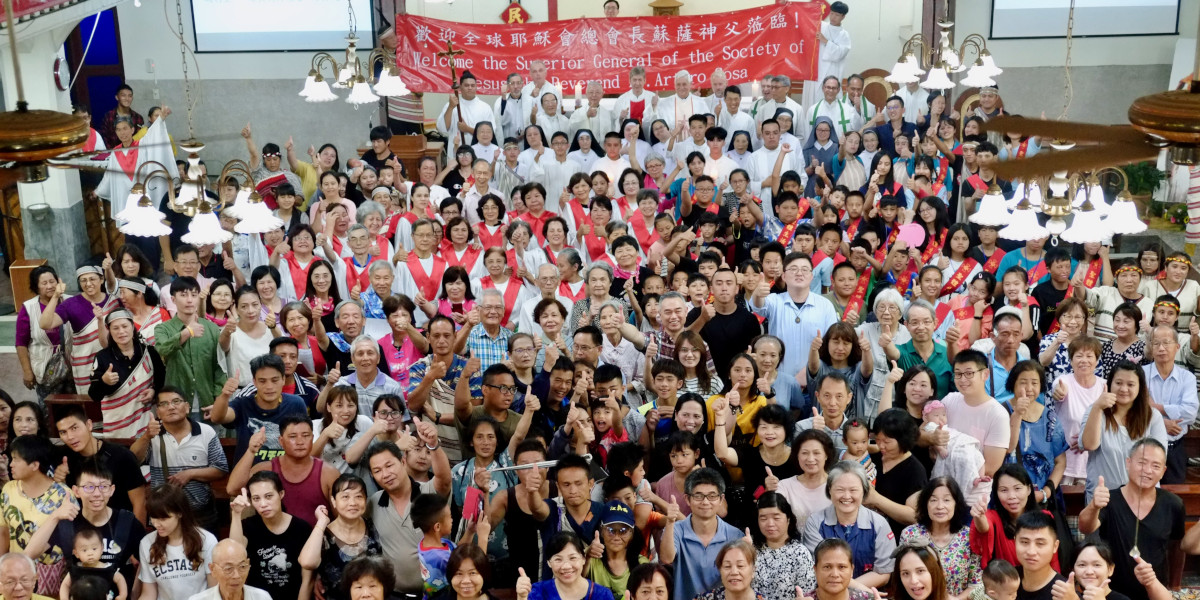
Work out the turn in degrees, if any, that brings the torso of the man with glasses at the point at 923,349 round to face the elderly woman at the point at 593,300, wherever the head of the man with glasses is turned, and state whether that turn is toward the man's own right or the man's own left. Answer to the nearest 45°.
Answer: approximately 90° to the man's own right

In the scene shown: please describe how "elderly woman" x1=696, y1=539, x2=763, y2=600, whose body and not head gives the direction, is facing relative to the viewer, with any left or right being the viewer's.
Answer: facing the viewer

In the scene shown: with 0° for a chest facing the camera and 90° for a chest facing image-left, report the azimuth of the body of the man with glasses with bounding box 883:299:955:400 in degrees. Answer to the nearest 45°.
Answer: approximately 0°

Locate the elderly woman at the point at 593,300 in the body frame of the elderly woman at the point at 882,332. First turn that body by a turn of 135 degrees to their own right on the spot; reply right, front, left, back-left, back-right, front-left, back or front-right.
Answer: front-left

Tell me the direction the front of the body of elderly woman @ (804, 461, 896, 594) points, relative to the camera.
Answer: toward the camera

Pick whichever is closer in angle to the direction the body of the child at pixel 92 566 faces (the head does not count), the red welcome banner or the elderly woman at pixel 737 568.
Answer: the elderly woman

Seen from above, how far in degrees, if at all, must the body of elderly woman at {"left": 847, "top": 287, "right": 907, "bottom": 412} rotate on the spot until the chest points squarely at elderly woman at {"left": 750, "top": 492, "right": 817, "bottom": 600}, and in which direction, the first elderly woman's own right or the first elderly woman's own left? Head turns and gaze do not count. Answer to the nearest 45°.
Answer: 0° — they already face them

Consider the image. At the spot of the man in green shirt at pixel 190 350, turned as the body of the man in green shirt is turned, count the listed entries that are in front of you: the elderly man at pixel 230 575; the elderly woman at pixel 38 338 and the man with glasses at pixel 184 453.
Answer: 2

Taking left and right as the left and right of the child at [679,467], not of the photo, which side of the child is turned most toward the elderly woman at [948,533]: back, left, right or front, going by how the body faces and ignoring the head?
left

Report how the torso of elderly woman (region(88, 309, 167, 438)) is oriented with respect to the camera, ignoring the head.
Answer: toward the camera

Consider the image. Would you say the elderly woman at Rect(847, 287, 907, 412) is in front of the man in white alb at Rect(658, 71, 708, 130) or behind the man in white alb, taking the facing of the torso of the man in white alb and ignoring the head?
in front

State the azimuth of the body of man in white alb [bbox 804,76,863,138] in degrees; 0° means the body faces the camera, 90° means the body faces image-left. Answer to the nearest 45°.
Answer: approximately 0°

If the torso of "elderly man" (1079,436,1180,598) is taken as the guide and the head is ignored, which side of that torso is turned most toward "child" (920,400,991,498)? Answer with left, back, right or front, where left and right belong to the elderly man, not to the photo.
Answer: right
